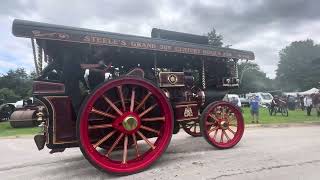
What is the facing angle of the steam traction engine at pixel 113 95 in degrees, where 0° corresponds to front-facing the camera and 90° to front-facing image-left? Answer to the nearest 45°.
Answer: approximately 225°

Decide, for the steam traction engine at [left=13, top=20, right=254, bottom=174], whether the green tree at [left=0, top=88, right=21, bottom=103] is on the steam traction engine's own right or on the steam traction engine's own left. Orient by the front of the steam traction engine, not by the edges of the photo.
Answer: on the steam traction engine's own left
